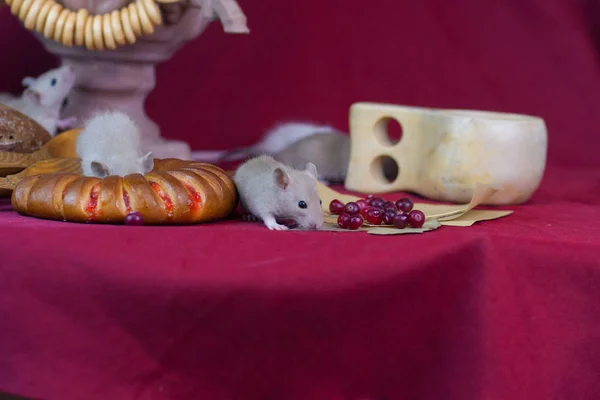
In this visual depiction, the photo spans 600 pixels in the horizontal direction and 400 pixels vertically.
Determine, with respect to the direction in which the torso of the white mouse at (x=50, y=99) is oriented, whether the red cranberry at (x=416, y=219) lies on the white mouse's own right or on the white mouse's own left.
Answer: on the white mouse's own right

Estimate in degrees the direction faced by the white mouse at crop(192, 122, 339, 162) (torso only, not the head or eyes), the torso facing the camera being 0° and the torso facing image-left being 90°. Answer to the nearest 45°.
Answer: approximately 270°

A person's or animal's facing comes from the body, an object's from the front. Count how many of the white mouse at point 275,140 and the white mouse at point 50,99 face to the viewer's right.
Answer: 2

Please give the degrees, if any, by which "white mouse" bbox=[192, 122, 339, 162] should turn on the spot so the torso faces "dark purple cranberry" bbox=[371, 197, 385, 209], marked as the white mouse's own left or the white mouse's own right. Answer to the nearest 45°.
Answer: approximately 90° to the white mouse's own right

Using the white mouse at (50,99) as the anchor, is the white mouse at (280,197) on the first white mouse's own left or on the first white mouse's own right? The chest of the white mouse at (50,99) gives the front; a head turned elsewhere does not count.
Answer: on the first white mouse's own right

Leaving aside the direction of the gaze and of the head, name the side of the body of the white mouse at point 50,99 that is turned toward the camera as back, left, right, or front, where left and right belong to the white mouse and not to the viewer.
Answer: right

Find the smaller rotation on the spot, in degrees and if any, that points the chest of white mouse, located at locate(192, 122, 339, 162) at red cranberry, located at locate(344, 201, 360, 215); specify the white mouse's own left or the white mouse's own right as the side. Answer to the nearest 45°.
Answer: approximately 90° to the white mouse's own right

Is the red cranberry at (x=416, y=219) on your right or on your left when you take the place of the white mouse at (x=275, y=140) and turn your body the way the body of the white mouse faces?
on your right

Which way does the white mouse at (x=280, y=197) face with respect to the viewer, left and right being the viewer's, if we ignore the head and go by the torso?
facing the viewer and to the right of the viewer

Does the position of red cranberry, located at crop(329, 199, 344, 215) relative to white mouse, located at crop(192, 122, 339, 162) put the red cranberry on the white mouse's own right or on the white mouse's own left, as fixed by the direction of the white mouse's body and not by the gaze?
on the white mouse's own right
